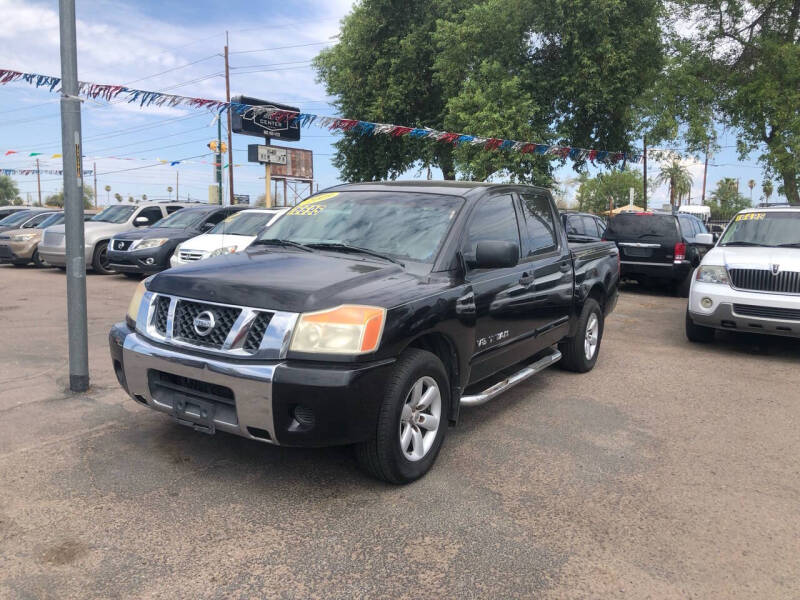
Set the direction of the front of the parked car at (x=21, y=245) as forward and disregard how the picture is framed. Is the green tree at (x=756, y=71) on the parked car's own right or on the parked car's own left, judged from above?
on the parked car's own left

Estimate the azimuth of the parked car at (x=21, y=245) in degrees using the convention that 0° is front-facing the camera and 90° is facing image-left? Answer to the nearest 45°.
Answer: approximately 45°

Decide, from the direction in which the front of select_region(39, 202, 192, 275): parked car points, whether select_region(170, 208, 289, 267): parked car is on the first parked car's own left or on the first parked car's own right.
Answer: on the first parked car's own left

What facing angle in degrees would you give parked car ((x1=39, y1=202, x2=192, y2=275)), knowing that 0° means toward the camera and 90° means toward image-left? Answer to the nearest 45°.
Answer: approximately 45°

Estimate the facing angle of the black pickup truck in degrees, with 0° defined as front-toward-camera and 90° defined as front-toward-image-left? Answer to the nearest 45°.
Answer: approximately 45°

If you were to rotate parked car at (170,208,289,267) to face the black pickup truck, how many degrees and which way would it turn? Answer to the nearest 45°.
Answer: approximately 45° to its left

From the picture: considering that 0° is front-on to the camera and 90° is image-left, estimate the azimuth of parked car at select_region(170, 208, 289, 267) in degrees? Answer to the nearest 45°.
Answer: approximately 45°

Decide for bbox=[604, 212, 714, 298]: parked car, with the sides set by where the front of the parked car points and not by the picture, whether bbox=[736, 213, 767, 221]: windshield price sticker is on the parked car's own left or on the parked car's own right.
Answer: on the parked car's own right

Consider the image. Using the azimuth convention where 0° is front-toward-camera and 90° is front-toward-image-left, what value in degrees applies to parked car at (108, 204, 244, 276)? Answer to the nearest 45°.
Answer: approximately 45°

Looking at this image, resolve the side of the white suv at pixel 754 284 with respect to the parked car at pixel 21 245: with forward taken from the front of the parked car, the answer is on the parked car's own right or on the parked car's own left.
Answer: on the parked car's own left
